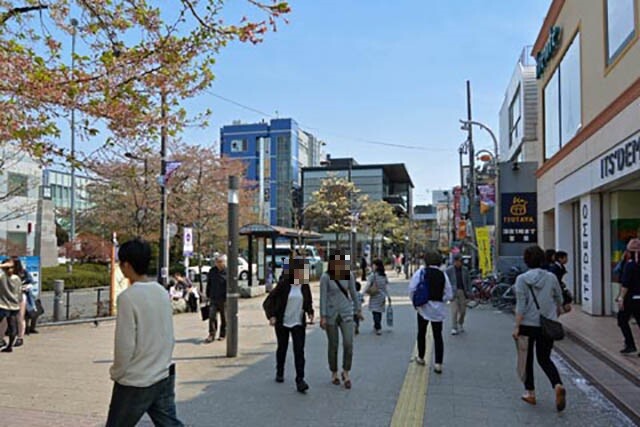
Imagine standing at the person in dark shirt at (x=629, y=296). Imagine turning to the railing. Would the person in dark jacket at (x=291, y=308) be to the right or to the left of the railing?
left

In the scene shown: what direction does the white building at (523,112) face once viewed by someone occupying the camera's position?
facing to the left of the viewer

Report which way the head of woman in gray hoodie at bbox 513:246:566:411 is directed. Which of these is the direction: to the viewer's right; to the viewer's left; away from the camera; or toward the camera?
away from the camera

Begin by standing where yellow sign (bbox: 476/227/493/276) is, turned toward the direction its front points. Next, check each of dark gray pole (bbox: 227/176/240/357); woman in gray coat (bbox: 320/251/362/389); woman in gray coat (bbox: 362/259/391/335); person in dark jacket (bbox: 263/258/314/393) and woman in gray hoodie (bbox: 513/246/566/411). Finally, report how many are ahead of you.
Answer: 5

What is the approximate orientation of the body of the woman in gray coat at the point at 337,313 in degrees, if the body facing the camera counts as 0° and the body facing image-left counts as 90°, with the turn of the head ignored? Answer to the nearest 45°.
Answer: approximately 0°

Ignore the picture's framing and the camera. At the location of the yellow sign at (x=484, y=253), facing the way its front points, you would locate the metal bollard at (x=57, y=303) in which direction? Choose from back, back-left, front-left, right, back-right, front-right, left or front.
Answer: front-right

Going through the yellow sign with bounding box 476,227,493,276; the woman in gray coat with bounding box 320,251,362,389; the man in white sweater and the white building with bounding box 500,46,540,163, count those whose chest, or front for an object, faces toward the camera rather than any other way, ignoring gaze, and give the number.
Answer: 2

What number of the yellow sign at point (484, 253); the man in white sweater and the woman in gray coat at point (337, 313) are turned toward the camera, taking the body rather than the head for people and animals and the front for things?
2

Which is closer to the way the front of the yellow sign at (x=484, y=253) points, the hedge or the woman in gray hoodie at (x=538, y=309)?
the woman in gray hoodie

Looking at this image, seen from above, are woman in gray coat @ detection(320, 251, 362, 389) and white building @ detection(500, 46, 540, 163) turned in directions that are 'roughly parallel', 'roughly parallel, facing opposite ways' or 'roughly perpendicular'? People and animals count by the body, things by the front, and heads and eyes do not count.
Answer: roughly perpendicular
